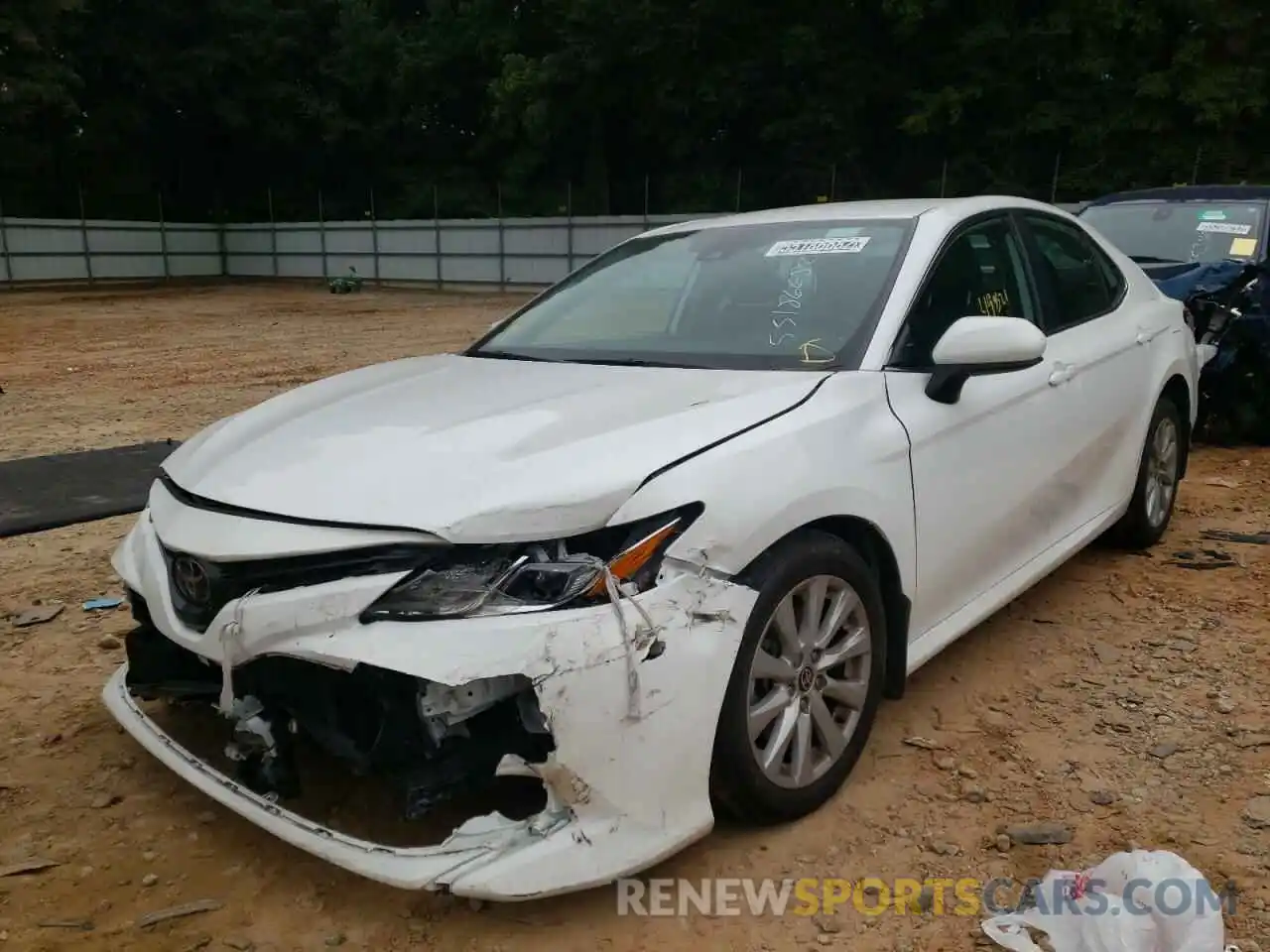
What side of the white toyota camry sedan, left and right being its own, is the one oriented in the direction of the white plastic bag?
left

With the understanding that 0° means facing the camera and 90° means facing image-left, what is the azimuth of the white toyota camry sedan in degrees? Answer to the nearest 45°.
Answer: approximately 45°

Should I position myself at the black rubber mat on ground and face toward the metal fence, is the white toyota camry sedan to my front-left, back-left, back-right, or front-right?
back-right

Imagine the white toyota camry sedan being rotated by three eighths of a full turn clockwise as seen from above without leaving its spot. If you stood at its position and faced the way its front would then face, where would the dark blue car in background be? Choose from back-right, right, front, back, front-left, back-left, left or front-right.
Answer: front-right

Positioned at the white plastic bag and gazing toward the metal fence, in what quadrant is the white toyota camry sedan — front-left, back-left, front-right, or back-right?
front-left

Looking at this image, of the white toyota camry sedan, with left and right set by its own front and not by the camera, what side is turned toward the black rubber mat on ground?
right

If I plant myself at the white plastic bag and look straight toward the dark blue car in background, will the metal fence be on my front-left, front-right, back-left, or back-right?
front-left

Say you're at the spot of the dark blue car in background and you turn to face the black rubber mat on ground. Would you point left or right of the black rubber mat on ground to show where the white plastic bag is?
left

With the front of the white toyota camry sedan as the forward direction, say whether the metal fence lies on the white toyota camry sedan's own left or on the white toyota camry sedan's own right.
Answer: on the white toyota camry sedan's own right
